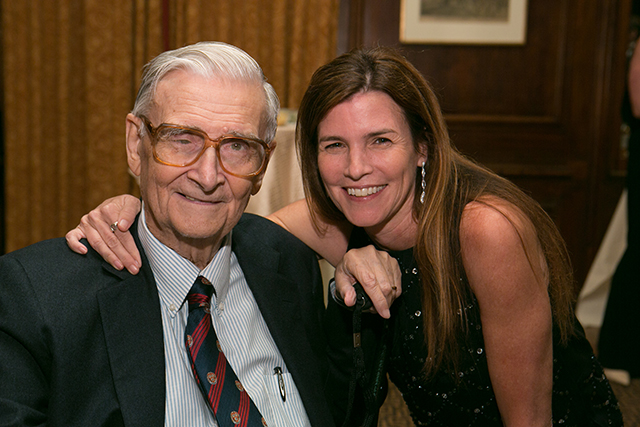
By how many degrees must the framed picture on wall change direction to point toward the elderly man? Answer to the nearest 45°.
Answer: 0° — it already faces them

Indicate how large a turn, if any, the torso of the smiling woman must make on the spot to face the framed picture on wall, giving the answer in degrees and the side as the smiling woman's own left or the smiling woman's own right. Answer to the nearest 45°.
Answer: approximately 135° to the smiling woman's own right

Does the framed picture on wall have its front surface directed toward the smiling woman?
yes

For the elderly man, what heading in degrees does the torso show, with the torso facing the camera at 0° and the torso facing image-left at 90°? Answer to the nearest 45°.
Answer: approximately 315°

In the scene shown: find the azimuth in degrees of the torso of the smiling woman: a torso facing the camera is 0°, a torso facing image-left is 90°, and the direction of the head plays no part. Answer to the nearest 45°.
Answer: approximately 45°
